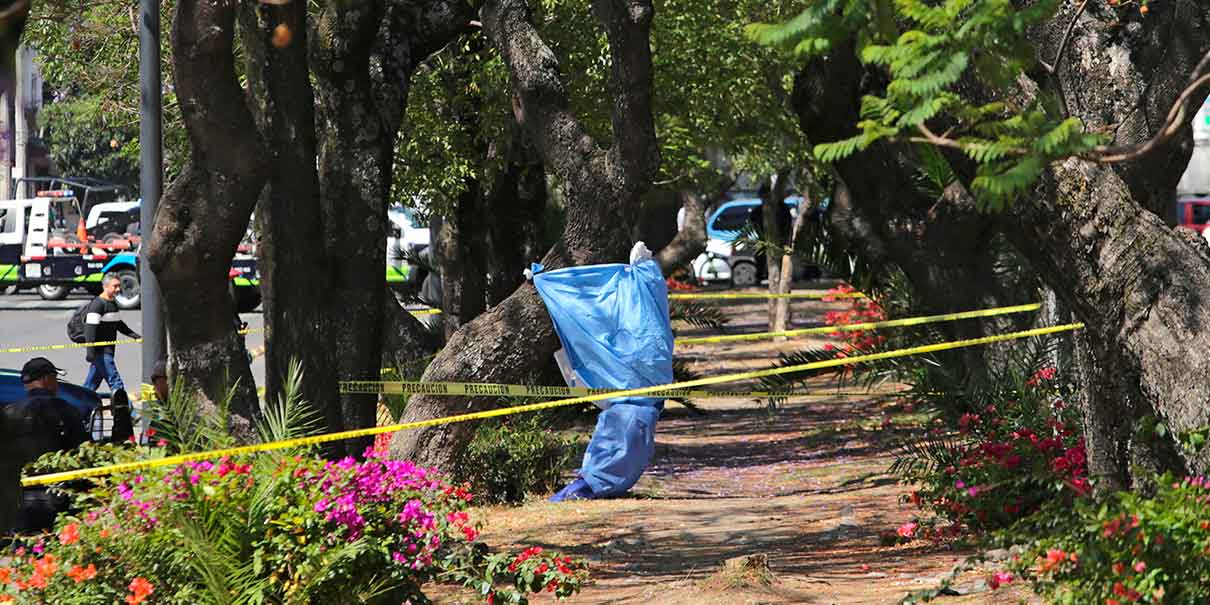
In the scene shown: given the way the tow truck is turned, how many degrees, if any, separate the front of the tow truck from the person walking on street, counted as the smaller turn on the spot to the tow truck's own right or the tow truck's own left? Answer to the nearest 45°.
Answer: approximately 90° to the tow truck's own left

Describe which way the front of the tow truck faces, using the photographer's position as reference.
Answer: facing to the left of the viewer

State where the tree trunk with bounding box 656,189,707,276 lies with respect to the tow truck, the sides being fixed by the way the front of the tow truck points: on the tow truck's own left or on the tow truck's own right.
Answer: on the tow truck's own left

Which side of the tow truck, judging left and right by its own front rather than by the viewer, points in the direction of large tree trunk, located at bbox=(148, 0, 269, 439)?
left

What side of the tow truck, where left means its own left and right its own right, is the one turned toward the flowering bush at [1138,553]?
left
